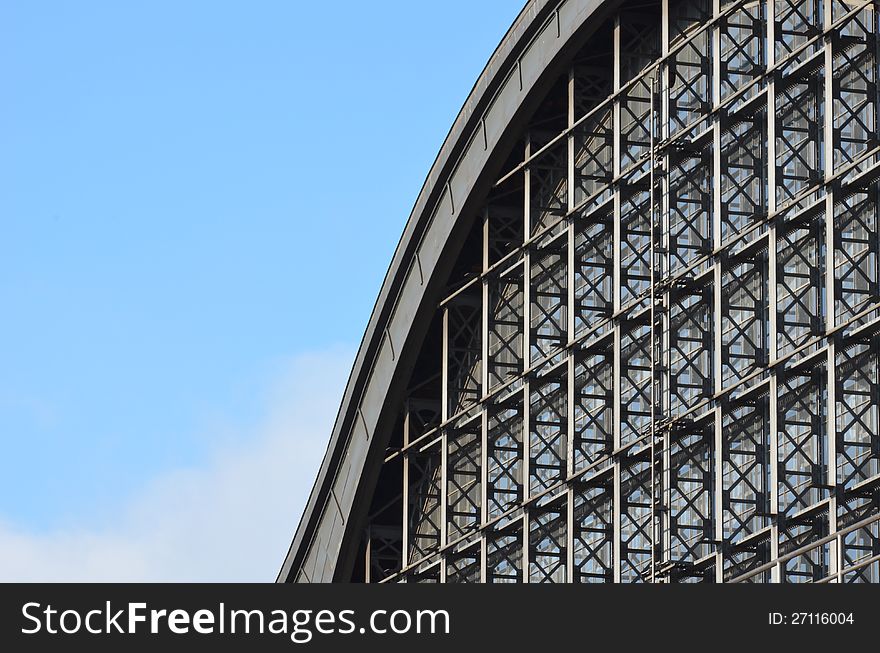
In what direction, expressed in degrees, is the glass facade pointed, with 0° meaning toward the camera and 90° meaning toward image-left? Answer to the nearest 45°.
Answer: approximately 45°
